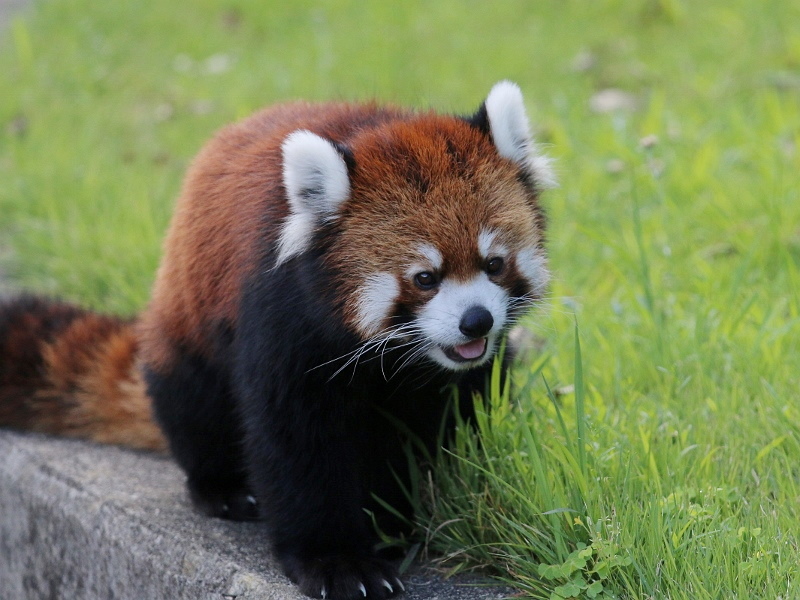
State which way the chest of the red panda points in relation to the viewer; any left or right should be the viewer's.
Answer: facing the viewer and to the right of the viewer
